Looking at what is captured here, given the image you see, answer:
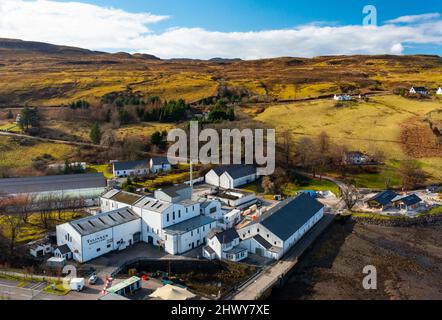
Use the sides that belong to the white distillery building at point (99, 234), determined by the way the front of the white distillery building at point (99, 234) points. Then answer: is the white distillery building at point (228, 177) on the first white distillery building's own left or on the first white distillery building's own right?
on the first white distillery building's own left

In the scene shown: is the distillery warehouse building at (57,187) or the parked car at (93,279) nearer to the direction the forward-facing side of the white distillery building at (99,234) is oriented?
the parked car

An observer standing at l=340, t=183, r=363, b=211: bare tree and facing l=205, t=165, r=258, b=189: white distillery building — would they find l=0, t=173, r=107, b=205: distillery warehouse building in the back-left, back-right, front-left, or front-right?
front-left

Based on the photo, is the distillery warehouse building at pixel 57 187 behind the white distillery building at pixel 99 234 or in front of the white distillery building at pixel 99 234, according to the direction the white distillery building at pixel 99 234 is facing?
behind

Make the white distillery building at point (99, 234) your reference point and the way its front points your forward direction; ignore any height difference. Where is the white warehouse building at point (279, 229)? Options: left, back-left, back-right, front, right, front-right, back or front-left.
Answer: front-left

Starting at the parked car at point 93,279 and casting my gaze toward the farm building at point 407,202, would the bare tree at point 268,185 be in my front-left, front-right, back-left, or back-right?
front-left

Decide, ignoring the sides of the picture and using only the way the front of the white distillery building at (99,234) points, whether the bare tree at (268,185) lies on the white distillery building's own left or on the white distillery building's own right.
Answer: on the white distillery building's own left

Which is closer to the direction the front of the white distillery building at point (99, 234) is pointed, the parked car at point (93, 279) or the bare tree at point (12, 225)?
the parked car

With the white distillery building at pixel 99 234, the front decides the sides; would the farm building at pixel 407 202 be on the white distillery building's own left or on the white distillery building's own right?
on the white distillery building's own left

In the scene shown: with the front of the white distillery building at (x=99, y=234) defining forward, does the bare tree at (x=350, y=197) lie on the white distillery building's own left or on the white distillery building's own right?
on the white distillery building's own left

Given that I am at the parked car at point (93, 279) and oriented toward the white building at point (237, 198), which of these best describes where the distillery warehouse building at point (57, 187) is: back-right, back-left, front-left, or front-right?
front-left
